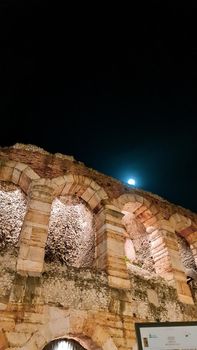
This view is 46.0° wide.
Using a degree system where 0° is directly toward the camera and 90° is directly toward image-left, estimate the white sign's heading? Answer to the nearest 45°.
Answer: approximately 0°
